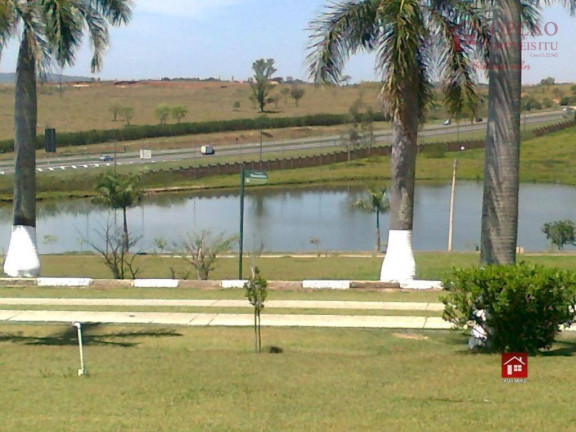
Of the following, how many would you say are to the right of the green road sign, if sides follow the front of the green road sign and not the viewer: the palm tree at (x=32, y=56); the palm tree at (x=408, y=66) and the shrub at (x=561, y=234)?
1

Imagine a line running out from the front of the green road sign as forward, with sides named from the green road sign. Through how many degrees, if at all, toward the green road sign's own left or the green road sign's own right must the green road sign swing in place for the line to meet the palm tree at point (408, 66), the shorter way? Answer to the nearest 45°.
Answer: approximately 90° to the green road sign's own left

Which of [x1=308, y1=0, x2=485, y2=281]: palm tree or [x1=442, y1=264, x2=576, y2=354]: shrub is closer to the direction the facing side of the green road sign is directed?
the shrub

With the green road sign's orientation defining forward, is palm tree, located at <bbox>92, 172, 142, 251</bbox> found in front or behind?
behind

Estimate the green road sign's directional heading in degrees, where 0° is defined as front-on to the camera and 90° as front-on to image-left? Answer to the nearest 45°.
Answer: approximately 0°

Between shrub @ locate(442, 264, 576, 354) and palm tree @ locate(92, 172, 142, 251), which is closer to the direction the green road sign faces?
the shrub

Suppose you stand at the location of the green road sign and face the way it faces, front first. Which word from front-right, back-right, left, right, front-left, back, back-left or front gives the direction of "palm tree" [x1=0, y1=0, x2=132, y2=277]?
right
